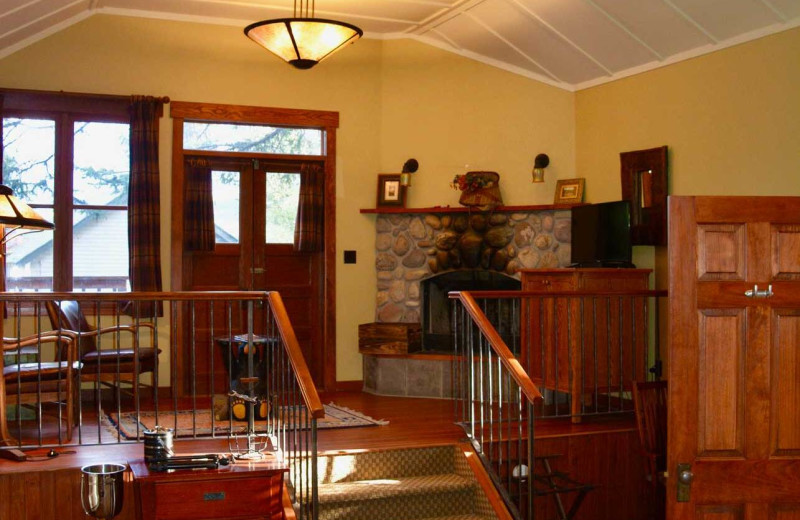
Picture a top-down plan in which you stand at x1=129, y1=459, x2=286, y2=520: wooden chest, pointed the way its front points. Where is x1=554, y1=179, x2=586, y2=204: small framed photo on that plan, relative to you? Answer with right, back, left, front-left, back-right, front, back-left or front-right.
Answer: back-left

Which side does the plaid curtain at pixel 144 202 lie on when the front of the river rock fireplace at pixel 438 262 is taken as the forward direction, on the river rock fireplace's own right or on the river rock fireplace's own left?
on the river rock fireplace's own right

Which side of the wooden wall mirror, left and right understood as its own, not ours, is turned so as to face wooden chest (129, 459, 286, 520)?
front

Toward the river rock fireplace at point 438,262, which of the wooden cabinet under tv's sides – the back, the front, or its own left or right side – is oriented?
right

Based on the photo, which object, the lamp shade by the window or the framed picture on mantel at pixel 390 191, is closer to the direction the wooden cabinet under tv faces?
the lamp shade by the window

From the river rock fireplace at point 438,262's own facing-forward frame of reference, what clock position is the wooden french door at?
The wooden french door is roughly at 3 o'clock from the river rock fireplace.

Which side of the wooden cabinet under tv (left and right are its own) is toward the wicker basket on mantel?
right

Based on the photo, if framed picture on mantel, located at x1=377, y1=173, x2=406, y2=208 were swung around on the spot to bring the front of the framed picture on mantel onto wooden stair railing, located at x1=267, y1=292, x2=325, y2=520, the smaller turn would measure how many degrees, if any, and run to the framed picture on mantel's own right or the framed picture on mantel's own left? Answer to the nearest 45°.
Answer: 0° — it already faces it
